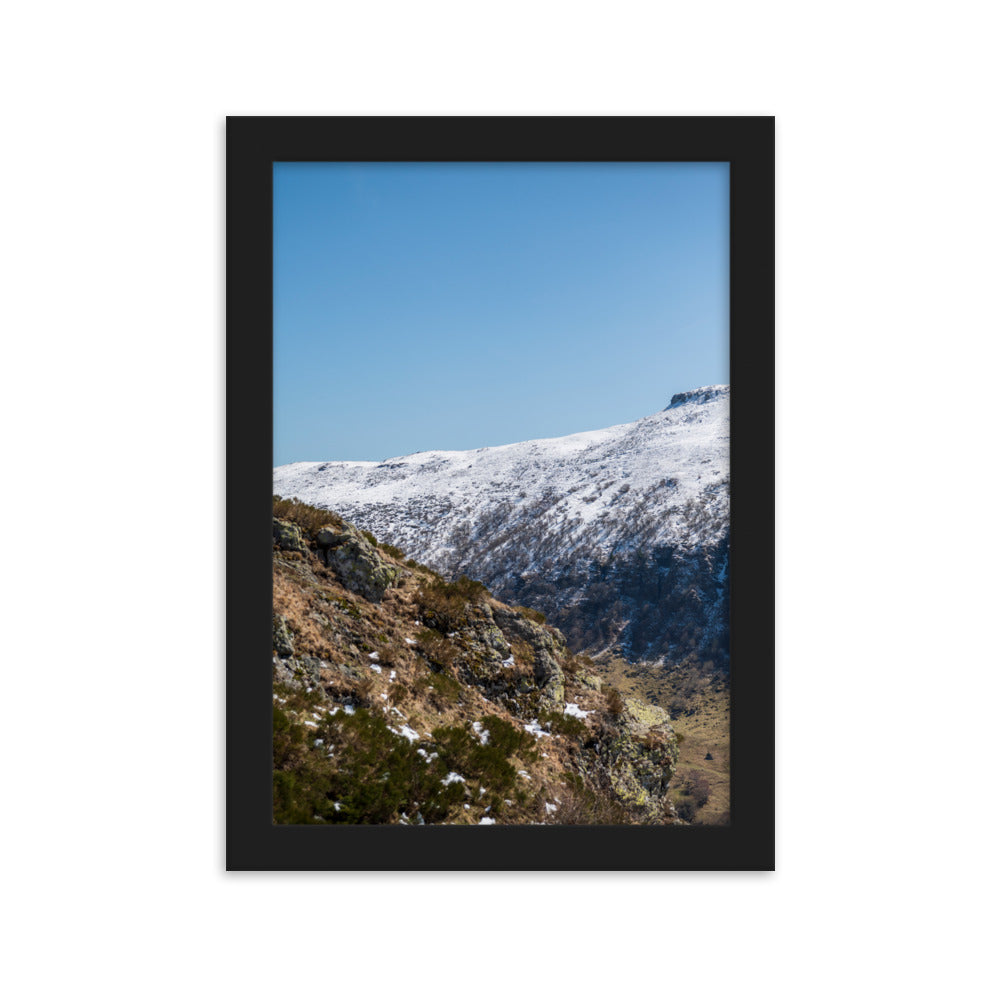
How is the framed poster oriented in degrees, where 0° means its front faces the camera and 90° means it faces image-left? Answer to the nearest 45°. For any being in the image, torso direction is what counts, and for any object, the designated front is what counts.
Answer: approximately 0°
